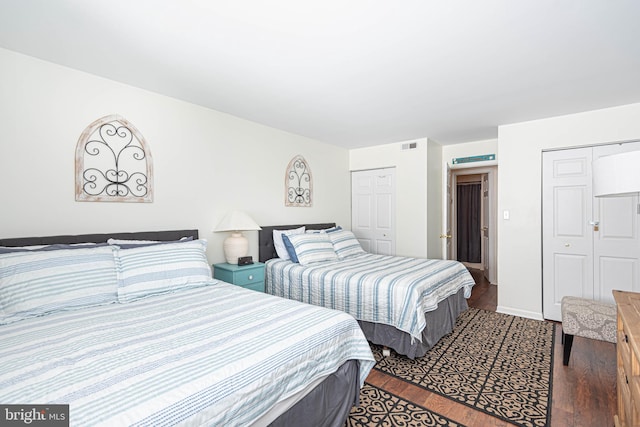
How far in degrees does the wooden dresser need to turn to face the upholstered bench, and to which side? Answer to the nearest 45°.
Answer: approximately 90° to its right

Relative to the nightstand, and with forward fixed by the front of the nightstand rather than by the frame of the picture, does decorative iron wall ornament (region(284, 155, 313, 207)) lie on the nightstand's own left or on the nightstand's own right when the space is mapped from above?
on the nightstand's own left

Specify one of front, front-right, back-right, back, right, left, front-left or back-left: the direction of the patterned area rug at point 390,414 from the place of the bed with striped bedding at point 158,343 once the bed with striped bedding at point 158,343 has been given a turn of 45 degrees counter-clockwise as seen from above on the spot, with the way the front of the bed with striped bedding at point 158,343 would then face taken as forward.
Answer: front

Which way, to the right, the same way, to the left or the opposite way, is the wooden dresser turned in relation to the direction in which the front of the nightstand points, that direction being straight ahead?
the opposite way

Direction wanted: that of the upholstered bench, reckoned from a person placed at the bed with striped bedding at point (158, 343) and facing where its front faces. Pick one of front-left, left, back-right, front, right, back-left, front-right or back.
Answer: front-left

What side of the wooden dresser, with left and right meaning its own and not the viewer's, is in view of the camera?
left

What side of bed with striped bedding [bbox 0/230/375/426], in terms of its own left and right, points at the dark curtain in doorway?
left

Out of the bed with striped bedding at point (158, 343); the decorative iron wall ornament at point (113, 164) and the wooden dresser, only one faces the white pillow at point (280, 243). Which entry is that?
the wooden dresser

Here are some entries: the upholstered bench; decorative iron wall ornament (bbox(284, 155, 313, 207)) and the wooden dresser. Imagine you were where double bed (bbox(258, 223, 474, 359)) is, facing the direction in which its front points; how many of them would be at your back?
1

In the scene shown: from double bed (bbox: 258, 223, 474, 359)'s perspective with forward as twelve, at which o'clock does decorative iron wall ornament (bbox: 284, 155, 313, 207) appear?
The decorative iron wall ornament is roughly at 6 o'clock from the double bed.

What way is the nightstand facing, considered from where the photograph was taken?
facing the viewer and to the right of the viewer

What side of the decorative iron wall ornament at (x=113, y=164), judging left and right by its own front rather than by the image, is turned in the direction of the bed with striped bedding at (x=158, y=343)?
front

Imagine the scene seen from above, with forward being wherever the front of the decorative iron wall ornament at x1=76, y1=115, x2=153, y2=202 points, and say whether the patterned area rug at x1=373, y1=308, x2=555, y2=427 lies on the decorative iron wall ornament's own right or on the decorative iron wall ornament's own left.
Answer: on the decorative iron wall ornament's own left

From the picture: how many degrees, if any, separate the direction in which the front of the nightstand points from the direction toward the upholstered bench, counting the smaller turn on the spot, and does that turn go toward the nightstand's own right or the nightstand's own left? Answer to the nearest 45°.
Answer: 0° — it already faces it
